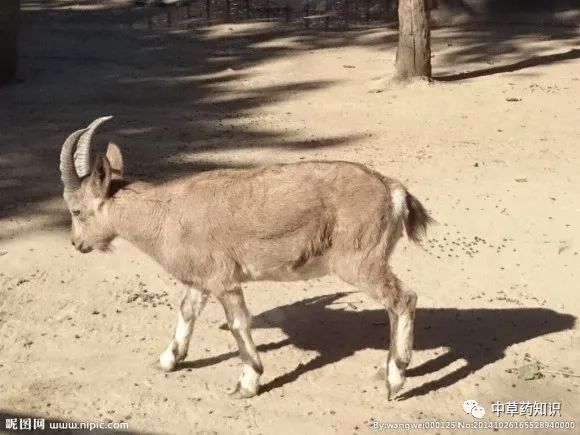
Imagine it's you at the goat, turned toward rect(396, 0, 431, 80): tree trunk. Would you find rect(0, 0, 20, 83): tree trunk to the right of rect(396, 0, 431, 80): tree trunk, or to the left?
left

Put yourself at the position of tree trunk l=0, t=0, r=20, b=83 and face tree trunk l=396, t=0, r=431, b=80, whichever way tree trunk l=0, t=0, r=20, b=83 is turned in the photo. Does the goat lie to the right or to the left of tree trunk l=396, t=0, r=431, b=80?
right

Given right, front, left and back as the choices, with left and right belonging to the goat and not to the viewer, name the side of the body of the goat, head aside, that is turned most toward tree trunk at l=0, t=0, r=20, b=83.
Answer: right

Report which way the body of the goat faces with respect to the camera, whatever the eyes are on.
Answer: to the viewer's left

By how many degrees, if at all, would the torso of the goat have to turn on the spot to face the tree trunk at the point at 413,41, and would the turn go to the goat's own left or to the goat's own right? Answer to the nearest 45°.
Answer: approximately 90° to the goat's own right
